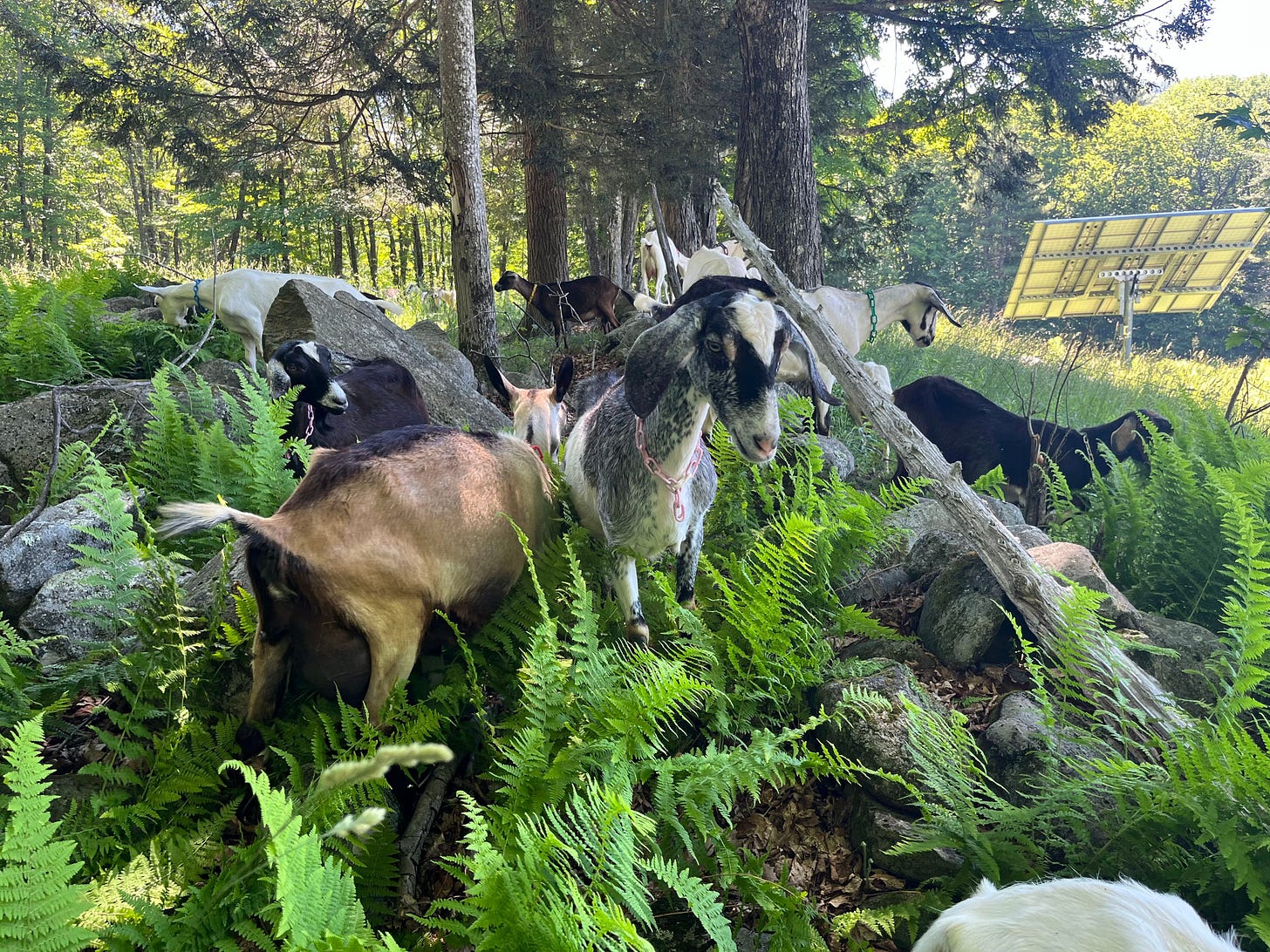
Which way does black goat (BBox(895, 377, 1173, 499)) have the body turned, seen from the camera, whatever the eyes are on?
to the viewer's right

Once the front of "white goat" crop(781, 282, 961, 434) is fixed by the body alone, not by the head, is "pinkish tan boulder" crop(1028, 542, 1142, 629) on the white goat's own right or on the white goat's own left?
on the white goat's own right

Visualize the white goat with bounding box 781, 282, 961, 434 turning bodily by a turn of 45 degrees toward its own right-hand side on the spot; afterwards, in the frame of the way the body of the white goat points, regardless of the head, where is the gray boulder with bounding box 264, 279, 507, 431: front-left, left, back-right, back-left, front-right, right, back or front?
right

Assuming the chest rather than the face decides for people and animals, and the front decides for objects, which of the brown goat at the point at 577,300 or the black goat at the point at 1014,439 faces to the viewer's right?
the black goat

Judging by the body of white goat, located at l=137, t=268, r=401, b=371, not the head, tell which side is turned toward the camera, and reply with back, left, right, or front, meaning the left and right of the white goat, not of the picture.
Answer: left

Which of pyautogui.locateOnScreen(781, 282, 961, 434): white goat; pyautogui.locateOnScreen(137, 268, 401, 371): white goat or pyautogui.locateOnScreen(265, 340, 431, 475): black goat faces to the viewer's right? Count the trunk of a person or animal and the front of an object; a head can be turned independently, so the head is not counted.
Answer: pyautogui.locateOnScreen(781, 282, 961, 434): white goat

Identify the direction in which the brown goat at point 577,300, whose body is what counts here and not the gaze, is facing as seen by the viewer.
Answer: to the viewer's left

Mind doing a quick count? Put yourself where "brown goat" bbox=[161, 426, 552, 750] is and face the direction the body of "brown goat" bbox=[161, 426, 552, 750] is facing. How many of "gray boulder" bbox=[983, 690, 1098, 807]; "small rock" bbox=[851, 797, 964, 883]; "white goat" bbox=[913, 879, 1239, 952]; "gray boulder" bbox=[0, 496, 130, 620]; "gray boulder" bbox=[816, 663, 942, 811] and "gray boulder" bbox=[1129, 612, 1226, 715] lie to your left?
1

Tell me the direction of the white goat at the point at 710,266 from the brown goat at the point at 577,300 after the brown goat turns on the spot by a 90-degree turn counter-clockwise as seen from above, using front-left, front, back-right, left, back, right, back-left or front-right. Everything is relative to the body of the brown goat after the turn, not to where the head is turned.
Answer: front-left

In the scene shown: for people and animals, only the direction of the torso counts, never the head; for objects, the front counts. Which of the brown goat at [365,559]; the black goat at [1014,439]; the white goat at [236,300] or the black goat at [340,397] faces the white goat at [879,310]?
the brown goat

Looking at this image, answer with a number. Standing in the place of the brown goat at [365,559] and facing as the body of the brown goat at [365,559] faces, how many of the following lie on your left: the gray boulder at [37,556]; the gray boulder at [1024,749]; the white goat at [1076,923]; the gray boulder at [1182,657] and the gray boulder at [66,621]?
2

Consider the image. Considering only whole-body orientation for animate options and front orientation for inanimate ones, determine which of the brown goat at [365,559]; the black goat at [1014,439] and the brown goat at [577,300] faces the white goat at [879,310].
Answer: the brown goat at [365,559]

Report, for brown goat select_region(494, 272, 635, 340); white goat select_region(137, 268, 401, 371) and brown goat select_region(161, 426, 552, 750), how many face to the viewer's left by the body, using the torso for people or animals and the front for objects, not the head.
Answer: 2
